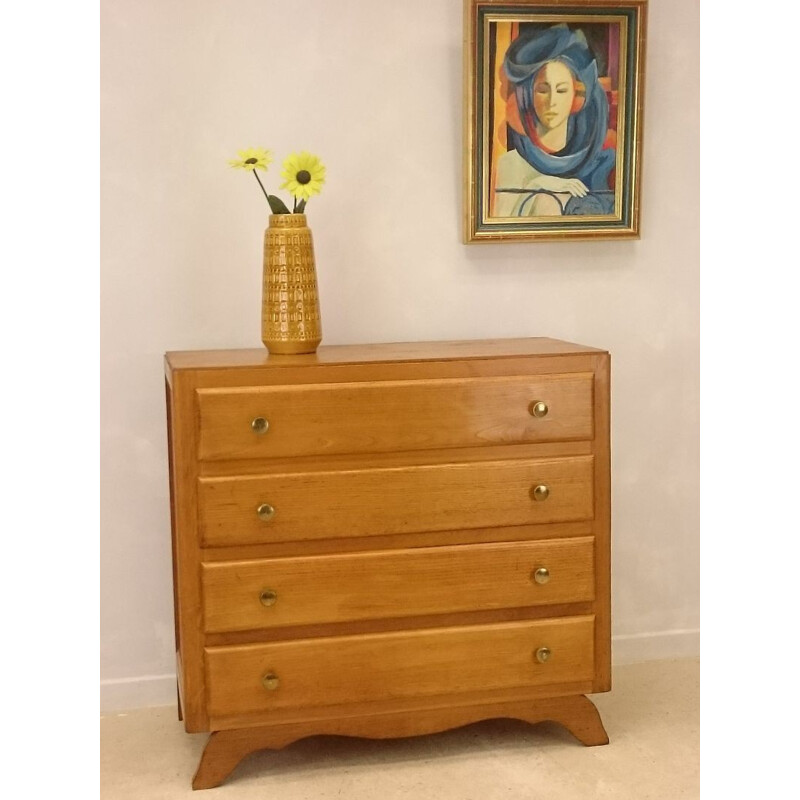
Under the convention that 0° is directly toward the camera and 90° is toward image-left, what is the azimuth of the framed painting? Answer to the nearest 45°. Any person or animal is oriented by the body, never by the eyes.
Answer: approximately 0°

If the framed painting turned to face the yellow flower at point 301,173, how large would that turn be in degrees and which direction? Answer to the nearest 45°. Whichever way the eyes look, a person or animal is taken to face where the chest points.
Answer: approximately 45° to its right

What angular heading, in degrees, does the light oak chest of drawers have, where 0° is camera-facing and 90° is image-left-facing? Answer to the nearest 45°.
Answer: approximately 0°

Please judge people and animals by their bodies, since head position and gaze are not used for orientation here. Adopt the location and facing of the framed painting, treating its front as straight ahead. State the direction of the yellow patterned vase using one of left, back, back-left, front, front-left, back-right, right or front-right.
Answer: front-right
